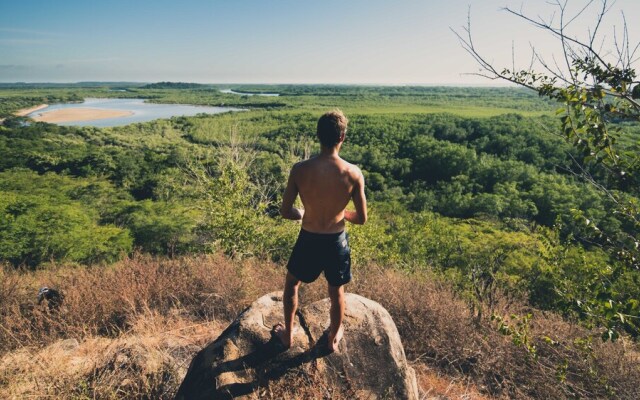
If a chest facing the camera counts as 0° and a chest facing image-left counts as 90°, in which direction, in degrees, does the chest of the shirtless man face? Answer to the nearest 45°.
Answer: approximately 180°
